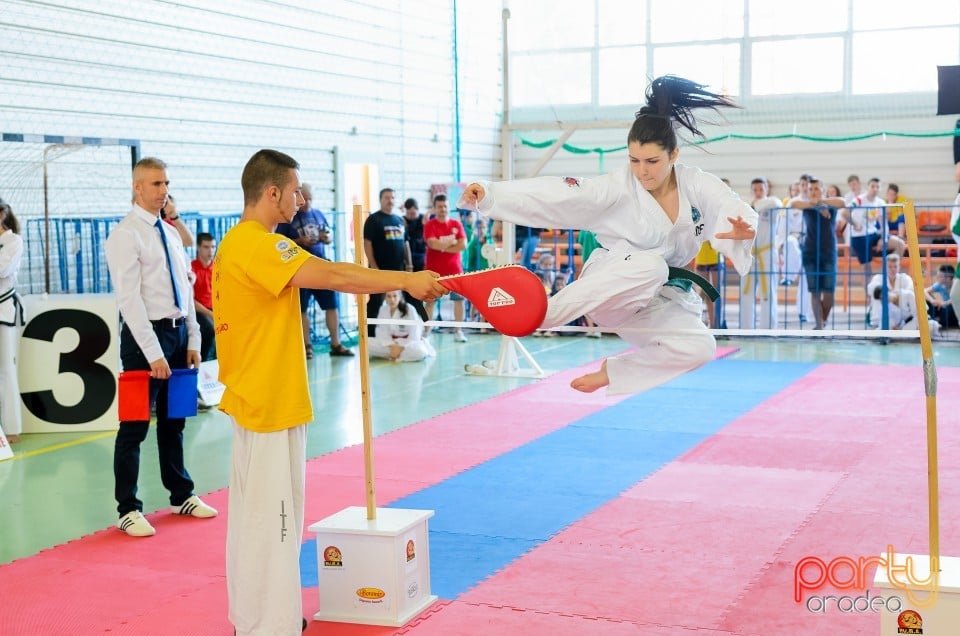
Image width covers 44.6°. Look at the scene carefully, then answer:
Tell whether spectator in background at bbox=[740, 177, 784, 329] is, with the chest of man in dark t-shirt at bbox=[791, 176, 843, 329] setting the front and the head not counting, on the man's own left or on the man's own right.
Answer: on the man's own right

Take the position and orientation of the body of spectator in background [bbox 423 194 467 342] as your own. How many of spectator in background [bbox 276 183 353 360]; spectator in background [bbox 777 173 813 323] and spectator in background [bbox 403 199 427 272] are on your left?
1

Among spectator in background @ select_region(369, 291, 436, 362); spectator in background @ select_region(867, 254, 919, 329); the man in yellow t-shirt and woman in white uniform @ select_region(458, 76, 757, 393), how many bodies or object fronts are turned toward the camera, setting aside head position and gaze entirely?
3

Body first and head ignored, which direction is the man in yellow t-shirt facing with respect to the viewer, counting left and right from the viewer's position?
facing to the right of the viewer

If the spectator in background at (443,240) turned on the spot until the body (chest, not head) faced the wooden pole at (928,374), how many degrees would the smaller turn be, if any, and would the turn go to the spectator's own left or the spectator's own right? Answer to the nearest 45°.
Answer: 0° — they already face it
